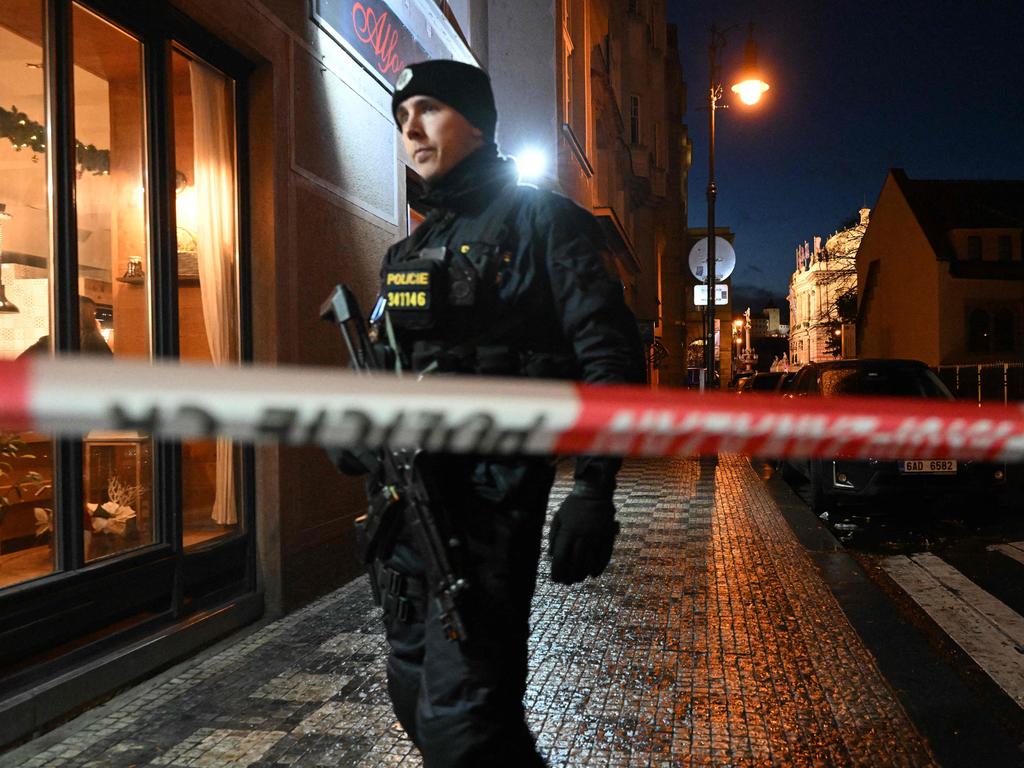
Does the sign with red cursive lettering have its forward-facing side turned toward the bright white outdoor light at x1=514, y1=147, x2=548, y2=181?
no

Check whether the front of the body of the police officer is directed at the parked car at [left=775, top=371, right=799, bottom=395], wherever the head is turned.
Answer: no

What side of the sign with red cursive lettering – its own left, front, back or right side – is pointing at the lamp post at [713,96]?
left

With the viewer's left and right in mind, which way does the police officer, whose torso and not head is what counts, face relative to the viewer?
facing the viewer and to the left of the viewer

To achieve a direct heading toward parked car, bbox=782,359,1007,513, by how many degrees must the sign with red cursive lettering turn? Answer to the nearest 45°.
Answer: approximately 45° to its left

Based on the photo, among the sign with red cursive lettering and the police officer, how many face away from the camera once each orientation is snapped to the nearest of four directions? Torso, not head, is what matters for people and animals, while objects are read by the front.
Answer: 0

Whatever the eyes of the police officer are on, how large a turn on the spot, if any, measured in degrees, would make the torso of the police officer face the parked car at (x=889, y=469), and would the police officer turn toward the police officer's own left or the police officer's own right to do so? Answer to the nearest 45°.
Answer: approximately 180°

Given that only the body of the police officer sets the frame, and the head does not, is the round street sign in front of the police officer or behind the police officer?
behind

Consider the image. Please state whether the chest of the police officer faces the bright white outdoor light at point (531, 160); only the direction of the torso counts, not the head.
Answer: no

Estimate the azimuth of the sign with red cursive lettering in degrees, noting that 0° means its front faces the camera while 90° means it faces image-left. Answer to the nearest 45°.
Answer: approximately 315°

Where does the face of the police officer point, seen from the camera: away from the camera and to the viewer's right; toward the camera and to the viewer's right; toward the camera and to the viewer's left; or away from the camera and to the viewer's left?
toward the camera and to the viewer's left

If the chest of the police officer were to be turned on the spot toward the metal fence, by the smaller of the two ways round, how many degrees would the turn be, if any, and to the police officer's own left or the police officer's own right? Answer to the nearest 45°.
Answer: approximately 180°

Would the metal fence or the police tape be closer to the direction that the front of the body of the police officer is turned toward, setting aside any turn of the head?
the police tape

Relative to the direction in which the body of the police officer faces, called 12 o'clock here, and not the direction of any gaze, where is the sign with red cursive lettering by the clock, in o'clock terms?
The sign with red cursive lettering is roughly at 4 o'clock from the police officer.
